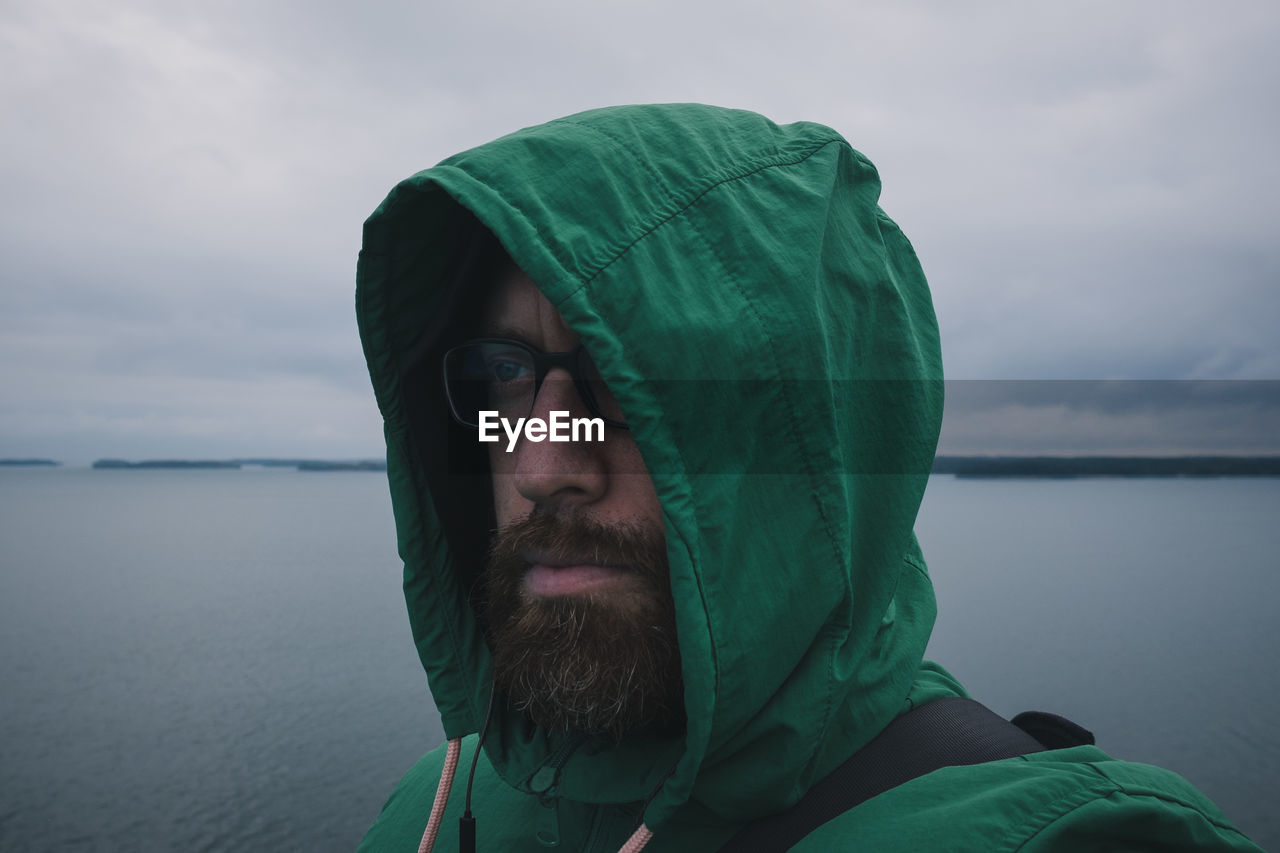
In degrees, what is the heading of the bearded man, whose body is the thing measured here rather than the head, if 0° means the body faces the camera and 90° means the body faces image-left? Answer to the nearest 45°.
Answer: approximately 45°

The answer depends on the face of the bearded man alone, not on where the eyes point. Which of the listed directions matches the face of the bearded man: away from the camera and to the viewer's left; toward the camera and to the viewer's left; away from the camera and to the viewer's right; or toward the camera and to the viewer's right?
toward the camera and to the viewer's left
